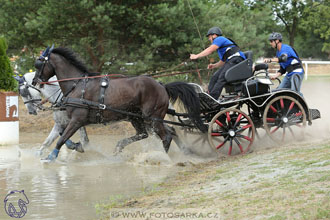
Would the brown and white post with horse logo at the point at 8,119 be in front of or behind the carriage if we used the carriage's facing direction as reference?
in front

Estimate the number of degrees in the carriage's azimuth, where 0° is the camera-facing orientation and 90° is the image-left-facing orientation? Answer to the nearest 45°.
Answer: approximately 90°

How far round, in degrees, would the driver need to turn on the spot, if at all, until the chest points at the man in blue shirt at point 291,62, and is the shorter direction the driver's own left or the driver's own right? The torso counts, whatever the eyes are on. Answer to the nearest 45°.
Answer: approximately 180°

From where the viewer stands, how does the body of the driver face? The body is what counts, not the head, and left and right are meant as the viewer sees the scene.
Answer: facing to the left of the viewer

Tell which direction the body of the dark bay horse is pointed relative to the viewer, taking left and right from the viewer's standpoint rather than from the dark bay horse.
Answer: facing to the left of the viewer

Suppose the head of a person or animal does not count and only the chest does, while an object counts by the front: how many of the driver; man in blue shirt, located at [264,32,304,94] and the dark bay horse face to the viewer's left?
3

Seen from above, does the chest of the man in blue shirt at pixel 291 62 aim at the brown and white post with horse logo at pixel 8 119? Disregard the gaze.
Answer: yes

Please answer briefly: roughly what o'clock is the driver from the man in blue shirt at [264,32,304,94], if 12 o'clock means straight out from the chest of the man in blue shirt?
The driver is roughly at 11 o'clock from the man in blue shirt.

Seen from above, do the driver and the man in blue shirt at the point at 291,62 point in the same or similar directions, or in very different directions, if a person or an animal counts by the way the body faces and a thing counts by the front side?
same or similar directions

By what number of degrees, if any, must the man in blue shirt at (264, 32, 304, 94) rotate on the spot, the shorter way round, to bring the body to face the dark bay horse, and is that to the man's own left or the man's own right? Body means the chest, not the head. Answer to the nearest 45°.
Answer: approximately 45° to the man's own left

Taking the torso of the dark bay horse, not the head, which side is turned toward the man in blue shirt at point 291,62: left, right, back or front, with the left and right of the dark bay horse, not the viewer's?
back

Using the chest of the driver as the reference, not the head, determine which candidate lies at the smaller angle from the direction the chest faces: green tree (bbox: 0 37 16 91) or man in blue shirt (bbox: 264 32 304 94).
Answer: the green tree

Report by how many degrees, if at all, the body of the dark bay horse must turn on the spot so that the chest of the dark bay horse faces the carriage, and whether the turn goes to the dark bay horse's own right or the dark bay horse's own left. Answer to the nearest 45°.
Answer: approximately 180°

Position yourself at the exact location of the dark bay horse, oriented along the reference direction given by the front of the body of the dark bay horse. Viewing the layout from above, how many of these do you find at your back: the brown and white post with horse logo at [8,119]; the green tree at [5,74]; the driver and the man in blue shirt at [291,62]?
2

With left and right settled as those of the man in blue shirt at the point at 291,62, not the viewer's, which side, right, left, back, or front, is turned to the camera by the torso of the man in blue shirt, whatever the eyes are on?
left

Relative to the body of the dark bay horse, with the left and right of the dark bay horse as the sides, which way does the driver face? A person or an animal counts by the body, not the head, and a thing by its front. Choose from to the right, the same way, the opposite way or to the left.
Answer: the same way
